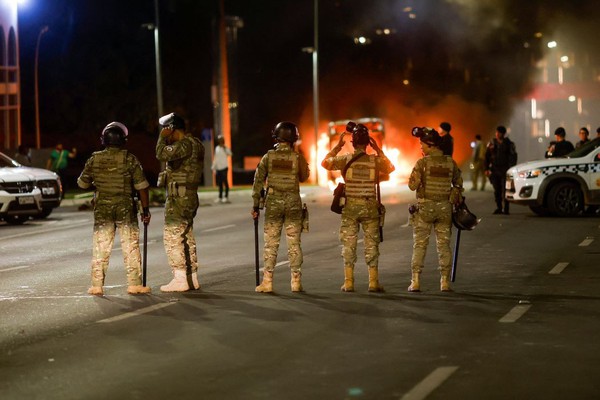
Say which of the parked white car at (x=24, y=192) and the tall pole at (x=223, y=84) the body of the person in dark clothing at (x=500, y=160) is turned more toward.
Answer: the parked white car

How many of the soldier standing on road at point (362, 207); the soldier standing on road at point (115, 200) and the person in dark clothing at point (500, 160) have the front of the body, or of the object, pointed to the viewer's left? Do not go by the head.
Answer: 0

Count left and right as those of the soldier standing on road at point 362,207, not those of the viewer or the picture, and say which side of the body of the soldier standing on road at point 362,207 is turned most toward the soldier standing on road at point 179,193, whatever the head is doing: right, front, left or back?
left

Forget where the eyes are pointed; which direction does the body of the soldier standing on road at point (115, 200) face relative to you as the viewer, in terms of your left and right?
facing away from the viewer

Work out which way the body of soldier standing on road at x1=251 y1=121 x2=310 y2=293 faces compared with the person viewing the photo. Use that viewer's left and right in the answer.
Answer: facing away from the viewer

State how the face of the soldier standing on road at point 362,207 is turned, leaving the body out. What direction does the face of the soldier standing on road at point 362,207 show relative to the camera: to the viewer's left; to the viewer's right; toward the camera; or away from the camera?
away from the camera

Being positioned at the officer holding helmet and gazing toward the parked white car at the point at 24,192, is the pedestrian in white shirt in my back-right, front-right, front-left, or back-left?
front-right

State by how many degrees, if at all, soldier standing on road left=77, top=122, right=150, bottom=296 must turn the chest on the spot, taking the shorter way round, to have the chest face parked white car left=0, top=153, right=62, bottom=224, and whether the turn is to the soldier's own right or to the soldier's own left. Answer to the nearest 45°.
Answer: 0° — they already face it

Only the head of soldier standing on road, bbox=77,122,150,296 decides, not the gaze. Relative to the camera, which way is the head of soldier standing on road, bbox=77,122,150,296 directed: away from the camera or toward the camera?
away from the camera

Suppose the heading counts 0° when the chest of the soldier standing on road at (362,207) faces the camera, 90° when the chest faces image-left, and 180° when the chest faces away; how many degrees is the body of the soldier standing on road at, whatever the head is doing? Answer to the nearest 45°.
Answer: approximately 180°

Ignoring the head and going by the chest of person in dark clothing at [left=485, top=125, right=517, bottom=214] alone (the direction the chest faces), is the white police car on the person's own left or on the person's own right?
on the person's own left

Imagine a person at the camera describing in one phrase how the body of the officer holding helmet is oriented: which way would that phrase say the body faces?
away from the camera

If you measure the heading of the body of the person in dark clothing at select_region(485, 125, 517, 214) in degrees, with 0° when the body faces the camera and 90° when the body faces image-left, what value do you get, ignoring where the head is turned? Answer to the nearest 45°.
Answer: approximately 0°
